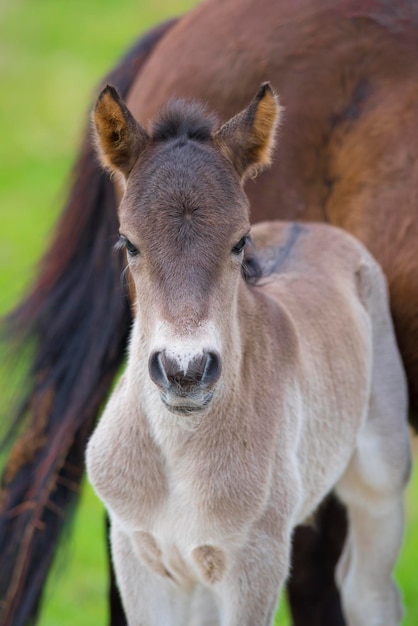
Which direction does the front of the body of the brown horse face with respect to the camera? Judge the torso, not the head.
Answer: to the viewer's right

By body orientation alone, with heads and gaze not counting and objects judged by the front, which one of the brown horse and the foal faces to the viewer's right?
the brown horse

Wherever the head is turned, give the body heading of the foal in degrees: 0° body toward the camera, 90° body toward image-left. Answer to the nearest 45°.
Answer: approximately 45°

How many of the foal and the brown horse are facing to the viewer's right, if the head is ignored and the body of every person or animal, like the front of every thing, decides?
1
